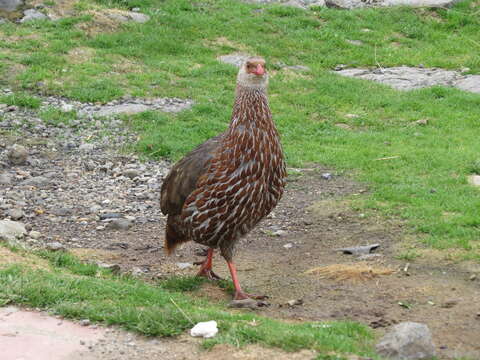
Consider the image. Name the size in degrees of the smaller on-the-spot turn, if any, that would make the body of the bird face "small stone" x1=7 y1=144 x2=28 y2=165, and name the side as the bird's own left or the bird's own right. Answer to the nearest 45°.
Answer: approximately 180°

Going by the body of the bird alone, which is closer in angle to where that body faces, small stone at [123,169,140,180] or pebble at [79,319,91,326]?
the pebble

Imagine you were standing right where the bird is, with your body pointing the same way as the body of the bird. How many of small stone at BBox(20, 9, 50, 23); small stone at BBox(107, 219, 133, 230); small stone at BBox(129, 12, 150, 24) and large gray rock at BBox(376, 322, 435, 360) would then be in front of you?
1

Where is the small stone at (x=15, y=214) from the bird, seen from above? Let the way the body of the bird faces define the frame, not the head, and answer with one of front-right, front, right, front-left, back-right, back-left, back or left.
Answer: back

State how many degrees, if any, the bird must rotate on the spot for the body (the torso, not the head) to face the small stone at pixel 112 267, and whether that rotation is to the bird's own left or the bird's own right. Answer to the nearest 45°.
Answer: approximately 135° to the bird's own right

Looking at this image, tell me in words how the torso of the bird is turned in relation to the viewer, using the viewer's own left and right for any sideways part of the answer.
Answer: facing the viewer and to the right of the viewer

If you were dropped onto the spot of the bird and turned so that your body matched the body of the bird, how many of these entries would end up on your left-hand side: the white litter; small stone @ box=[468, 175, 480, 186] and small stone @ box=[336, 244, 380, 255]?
2

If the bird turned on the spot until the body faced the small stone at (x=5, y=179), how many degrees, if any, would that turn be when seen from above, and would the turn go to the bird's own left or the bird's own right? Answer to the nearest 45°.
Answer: approximately 180°

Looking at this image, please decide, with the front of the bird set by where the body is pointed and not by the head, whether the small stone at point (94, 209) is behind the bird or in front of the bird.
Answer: behind

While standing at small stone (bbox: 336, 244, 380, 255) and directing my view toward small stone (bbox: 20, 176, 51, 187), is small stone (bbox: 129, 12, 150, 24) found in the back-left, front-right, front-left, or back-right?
front-right

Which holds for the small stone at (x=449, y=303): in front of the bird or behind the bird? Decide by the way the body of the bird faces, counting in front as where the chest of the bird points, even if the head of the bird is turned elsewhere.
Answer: in front

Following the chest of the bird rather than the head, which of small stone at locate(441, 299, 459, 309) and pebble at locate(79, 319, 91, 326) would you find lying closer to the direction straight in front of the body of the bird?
the small stone

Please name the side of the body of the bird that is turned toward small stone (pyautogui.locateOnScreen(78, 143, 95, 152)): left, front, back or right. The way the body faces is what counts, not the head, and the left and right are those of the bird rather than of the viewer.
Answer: back

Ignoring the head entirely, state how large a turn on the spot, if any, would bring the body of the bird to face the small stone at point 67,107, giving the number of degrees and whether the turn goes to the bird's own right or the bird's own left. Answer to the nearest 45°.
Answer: approximately 180°

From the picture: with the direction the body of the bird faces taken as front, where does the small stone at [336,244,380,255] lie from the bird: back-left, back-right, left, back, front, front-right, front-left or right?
left

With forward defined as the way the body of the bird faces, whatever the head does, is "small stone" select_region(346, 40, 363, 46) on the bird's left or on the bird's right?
on the bird's left
